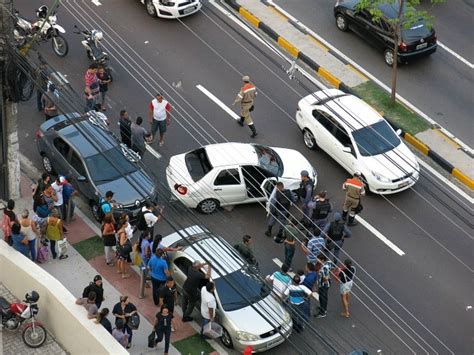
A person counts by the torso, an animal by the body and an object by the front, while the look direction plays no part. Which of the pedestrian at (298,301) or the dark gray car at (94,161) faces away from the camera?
the pedestrian

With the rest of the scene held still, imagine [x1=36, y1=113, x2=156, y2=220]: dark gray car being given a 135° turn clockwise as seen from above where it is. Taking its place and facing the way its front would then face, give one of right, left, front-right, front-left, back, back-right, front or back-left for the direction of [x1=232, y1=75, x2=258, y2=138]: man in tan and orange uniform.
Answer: back-right

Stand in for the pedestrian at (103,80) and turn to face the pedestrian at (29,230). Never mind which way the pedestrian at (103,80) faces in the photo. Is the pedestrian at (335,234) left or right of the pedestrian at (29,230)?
left

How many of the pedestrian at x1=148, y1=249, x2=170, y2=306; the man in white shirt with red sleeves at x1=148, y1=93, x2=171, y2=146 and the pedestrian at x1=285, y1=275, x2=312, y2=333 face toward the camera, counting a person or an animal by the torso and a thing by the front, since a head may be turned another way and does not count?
1

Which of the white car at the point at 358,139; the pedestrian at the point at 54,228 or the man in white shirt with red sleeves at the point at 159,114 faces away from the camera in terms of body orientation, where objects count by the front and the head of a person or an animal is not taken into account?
the pedestrian

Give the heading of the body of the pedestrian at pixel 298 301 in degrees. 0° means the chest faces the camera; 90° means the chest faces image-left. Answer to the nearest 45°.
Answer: approximately 180°

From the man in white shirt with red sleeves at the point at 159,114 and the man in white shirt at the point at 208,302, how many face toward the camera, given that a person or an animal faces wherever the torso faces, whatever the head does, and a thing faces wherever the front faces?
1

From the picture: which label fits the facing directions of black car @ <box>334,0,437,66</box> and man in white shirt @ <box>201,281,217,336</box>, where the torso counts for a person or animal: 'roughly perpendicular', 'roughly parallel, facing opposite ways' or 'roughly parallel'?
roughly perpendicular

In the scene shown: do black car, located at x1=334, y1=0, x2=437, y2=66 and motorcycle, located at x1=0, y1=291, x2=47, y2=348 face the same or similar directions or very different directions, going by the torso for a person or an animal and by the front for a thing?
very different directions

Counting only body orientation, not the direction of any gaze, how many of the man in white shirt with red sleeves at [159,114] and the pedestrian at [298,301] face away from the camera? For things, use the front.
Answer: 1

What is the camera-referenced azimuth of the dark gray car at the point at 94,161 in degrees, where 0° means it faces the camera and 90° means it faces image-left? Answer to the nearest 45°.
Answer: approximately 315°

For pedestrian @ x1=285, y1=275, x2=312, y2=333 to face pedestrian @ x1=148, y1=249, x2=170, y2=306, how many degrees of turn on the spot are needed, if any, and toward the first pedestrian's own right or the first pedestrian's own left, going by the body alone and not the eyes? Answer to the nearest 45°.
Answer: approximately 90° to the first pedestrian's own left

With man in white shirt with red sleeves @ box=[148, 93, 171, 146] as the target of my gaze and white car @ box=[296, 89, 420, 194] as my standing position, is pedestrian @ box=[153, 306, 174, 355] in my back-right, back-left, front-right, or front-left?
front-left
